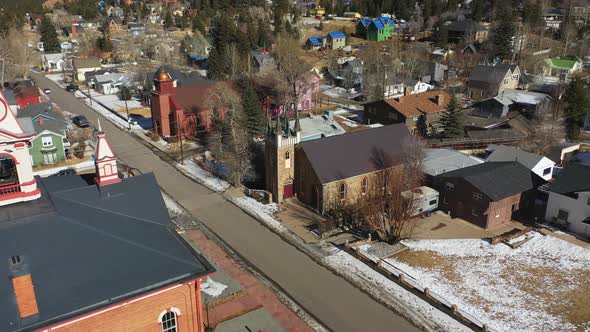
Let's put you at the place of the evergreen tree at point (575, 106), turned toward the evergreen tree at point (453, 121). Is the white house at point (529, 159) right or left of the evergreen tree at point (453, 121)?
left

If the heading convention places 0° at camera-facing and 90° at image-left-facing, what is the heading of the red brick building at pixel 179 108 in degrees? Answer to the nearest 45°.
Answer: approximately 45°

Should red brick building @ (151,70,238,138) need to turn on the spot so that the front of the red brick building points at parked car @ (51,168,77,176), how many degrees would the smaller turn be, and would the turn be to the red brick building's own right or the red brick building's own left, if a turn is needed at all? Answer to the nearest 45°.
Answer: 0° — it already faces it

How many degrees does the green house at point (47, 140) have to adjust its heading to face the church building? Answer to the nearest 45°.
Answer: approximately 45° to its left

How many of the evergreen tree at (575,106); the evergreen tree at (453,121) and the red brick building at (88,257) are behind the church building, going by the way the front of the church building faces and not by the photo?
2

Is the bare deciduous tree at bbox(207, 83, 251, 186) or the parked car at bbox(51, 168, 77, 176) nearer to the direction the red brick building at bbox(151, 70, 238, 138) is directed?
the parked car

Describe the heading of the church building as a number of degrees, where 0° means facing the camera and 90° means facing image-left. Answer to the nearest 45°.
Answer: approximately 45°

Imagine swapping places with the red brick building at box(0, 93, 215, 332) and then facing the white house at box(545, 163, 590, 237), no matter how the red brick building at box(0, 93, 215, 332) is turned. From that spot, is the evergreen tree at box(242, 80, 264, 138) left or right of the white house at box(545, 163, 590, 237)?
left

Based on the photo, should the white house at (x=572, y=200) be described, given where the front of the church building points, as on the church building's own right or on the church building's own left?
on the church building's own left

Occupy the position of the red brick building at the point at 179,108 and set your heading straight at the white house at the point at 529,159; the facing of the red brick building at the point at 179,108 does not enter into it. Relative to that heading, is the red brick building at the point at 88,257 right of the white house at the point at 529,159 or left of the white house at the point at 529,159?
right

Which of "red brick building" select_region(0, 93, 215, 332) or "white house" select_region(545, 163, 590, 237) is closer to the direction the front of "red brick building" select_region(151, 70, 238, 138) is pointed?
the red brick building
